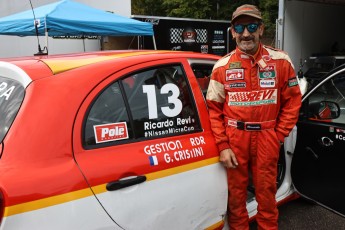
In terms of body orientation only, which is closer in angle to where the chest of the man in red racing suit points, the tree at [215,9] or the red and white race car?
the red and white race car

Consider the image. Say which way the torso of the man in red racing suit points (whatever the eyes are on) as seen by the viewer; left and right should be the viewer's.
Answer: facing the viewer

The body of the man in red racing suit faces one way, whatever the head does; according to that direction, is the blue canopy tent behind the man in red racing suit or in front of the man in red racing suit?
behind

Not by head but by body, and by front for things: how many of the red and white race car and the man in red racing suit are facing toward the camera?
1

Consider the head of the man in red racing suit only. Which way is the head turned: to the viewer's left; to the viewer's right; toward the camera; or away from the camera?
toward the camera

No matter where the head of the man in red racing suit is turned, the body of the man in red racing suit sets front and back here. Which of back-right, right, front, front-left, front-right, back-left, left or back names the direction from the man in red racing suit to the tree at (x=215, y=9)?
back

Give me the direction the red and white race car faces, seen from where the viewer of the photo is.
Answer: facing away from the viewer and to the right of the viewer

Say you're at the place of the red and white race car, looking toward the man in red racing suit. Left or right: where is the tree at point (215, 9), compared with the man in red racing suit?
left

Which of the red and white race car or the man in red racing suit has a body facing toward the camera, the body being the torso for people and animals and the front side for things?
the man in red racing suit

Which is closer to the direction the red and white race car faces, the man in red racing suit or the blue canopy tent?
the man in red racing suit
